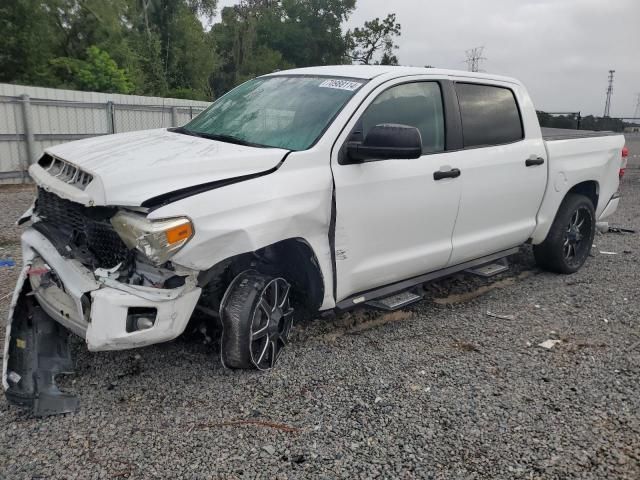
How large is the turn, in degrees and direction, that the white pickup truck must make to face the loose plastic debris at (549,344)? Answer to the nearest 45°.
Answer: approximately 135° to its left

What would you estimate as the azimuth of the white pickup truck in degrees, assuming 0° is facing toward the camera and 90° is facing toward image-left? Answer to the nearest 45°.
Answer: approximately 45°

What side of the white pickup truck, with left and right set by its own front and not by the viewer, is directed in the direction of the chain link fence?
right

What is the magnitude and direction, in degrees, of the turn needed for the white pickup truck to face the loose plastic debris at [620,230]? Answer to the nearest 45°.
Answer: approximately 180°

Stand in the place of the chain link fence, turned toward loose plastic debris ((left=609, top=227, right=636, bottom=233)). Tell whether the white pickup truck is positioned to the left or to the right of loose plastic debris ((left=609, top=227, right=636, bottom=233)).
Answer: right
